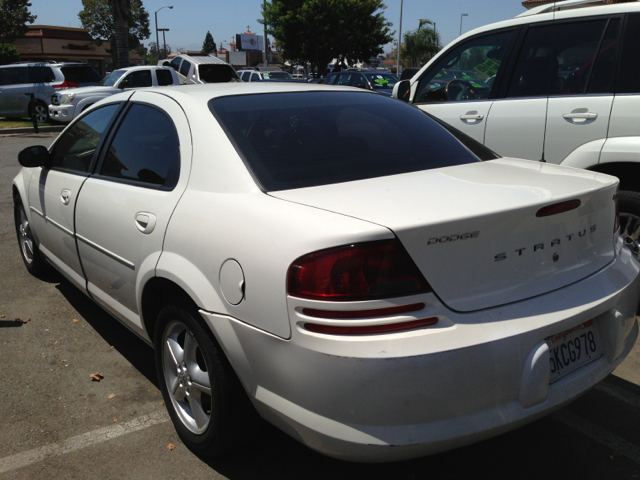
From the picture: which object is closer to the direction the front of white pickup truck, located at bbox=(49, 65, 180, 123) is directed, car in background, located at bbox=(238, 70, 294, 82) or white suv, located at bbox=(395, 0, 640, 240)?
the white suv

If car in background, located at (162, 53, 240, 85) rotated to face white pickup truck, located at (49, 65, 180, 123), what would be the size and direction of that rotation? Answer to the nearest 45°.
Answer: approximately 90° to its left

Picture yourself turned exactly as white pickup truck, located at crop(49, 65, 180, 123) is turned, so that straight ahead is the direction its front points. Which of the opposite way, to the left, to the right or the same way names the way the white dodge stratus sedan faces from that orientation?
to the right

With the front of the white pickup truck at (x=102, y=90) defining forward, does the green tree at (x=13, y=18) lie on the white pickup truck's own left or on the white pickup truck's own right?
on the white pickup truck's own right

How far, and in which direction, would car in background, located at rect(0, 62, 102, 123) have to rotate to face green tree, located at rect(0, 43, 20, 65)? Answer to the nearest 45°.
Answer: approximately 45° to its right

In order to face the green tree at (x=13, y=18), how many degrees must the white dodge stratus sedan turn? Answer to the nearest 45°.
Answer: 0° — it already faces it

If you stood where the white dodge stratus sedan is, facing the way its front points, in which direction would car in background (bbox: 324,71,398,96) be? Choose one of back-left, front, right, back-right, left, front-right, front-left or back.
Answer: front-right

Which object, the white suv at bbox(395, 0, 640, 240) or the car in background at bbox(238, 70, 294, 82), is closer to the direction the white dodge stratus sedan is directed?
the car in background

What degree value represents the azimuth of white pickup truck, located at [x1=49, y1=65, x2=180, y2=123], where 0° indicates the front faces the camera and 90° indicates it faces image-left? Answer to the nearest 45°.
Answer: approximately 45°

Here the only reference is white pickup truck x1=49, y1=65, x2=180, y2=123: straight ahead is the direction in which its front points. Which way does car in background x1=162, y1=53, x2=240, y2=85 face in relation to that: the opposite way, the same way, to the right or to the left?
to the right

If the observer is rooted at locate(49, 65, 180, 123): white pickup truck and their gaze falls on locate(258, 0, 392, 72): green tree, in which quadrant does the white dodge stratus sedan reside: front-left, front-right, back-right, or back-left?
back-right
